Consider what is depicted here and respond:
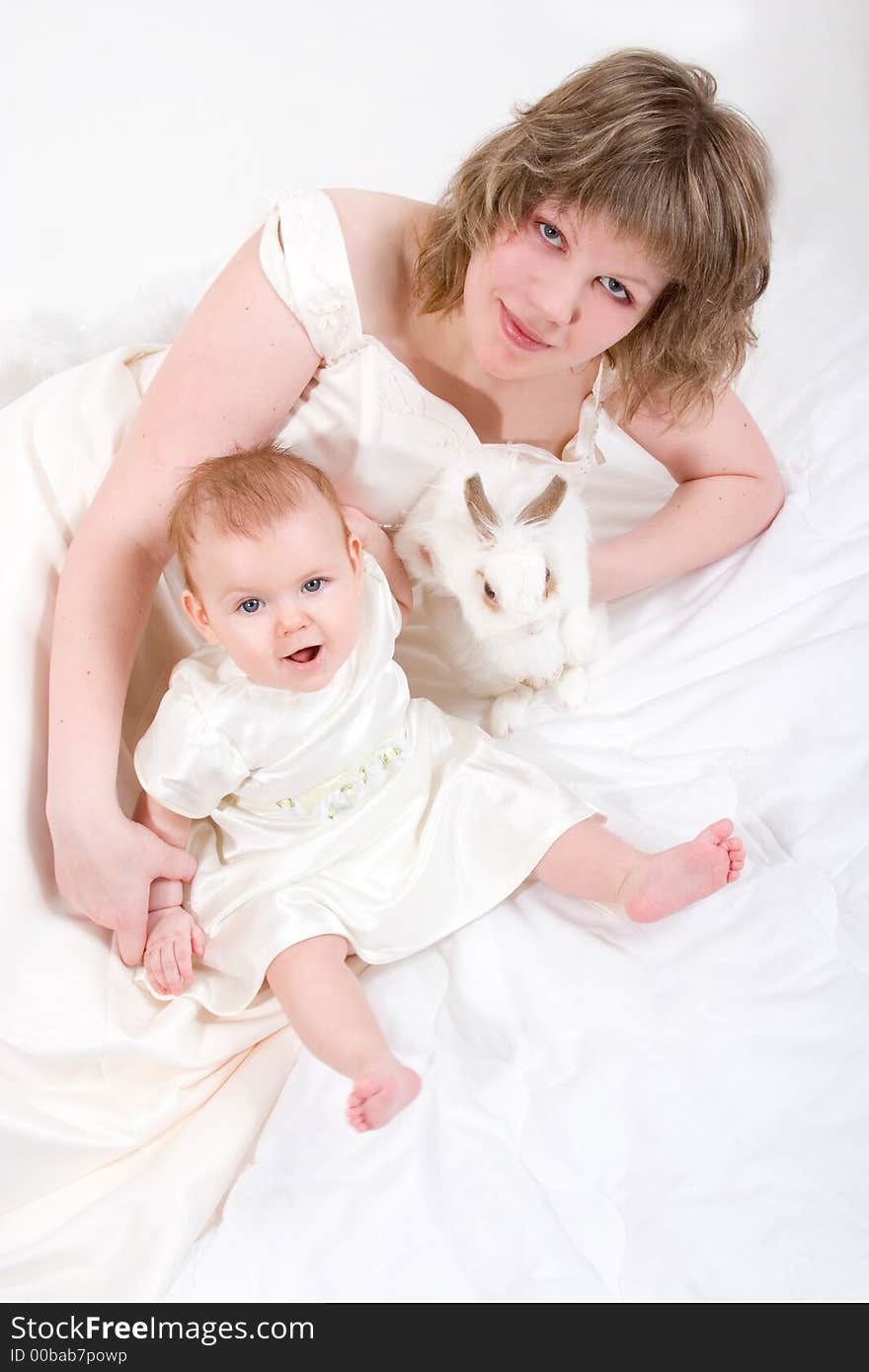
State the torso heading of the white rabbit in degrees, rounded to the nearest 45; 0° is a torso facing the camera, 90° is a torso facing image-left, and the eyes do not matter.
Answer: approximately 0°
